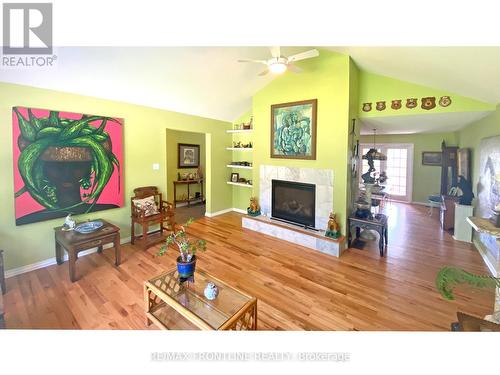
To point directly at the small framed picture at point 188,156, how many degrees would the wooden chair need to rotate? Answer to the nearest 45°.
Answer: approximately 135° to its left

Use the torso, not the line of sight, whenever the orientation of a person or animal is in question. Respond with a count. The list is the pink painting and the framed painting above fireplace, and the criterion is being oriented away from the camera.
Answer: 0

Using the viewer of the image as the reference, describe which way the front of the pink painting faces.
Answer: facing the viewer and to the right of the viewer

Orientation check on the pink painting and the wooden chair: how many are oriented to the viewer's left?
0

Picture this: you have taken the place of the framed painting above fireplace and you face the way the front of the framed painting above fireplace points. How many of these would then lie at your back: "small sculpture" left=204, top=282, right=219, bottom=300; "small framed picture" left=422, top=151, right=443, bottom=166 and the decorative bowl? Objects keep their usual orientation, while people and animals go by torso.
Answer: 1

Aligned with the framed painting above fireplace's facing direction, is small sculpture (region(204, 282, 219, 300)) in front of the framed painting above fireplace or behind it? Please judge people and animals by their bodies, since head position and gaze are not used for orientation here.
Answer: in front

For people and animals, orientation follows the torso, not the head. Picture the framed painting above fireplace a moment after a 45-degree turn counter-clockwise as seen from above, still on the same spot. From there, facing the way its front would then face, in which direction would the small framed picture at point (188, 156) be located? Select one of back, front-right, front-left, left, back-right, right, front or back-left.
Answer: back-right

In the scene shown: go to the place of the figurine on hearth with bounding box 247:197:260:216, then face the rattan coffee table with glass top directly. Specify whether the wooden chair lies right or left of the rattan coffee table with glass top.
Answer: right

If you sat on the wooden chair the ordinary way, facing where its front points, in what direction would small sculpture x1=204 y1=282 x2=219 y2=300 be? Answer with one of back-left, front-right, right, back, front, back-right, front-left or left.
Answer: front-right

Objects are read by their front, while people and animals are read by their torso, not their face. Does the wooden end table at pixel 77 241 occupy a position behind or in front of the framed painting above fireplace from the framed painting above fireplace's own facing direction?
in front

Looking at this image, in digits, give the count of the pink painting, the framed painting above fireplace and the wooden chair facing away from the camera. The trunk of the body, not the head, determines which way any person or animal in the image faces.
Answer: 0

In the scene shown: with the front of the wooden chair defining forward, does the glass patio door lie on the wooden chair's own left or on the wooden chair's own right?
on the wooden chair's own left
